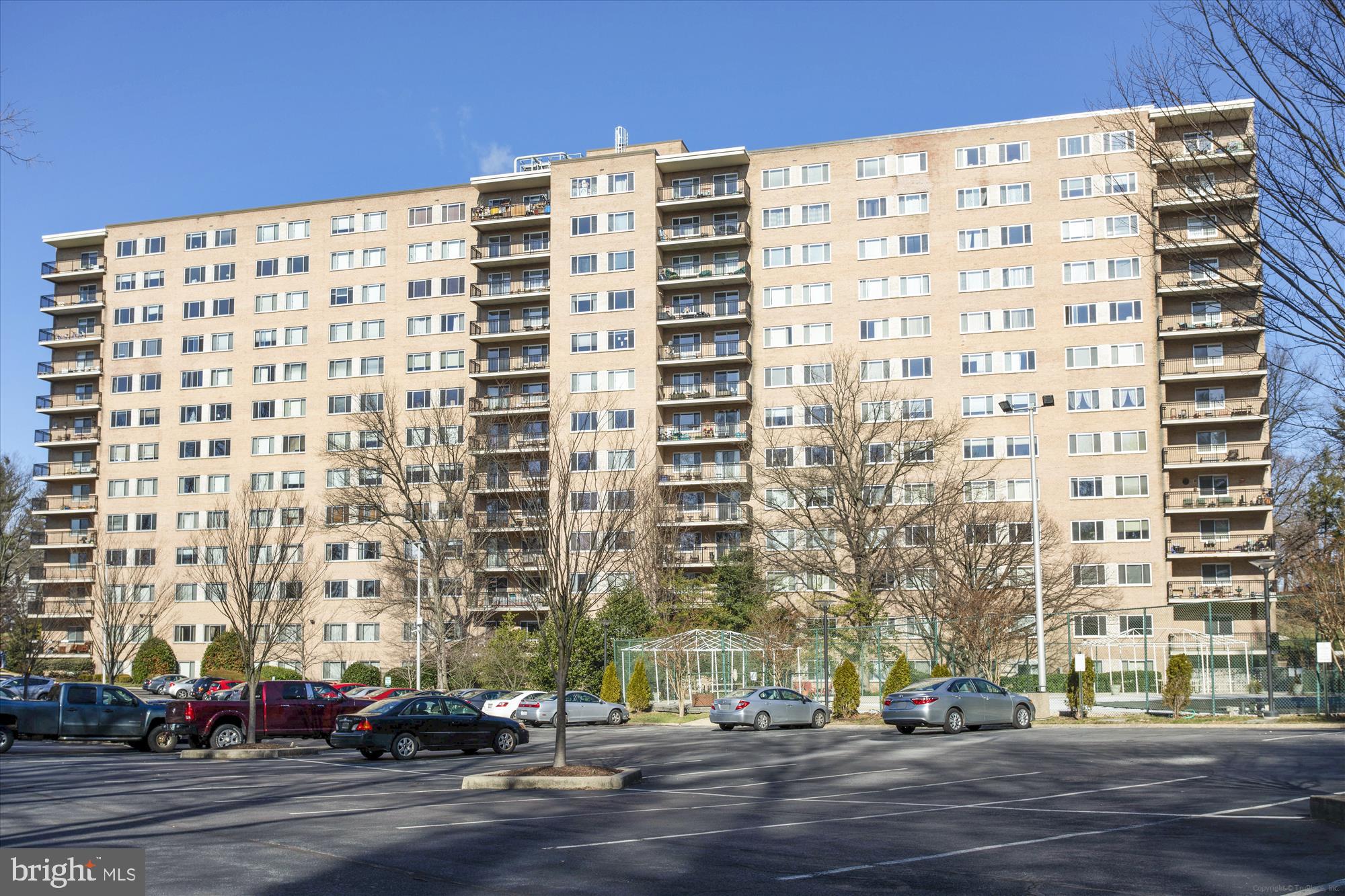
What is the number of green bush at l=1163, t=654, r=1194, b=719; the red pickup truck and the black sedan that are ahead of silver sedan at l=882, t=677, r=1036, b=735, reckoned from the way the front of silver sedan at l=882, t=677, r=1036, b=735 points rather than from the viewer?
1

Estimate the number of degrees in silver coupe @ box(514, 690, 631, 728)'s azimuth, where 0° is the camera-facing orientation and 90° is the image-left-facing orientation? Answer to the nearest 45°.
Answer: approximately 225°

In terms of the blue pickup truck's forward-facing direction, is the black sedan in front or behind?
in front

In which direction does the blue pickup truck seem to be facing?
to the viewer's right

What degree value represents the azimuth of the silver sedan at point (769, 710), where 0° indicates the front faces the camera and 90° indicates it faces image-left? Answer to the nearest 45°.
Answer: approximately 225°

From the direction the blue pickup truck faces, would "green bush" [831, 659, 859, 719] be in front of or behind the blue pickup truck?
in front

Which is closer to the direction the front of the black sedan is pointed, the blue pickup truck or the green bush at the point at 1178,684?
the green bush

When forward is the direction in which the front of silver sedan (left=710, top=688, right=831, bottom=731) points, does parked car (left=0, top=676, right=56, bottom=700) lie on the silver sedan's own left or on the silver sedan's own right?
on the silver sedan's own left

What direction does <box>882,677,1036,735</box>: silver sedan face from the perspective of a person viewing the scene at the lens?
facing away from the viewer and to the right of the viewer
